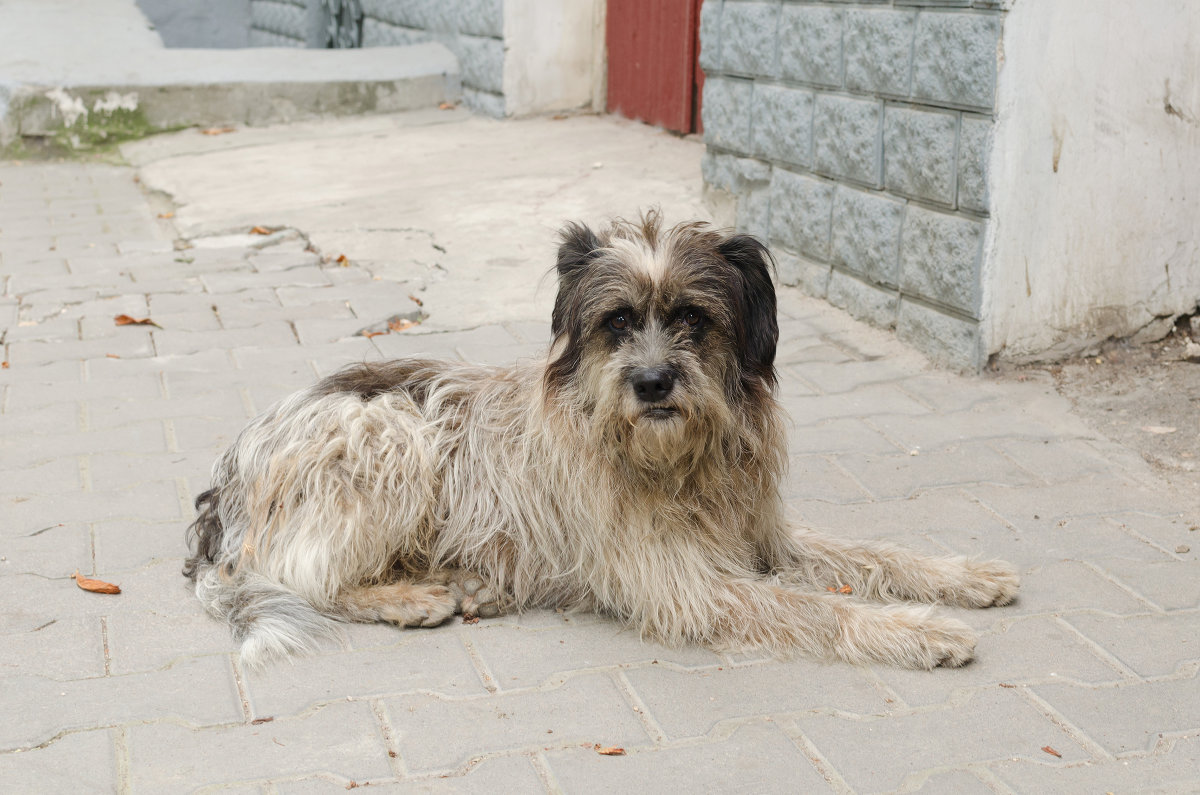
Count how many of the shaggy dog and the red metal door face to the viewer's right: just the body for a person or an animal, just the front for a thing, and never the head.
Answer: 1

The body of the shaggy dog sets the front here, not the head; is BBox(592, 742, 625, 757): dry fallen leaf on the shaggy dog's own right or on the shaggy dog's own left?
on the shaggy dog's own right

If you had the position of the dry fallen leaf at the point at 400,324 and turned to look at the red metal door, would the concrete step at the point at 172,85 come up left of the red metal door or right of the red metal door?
left

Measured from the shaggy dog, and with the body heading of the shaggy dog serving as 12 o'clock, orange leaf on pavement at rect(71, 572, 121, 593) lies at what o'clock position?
The orange leaf on pavement is roughly at 6 o'clock from the shaggy dog.

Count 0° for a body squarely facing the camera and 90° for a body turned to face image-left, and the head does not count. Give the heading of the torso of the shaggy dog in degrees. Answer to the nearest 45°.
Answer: approximately 270°

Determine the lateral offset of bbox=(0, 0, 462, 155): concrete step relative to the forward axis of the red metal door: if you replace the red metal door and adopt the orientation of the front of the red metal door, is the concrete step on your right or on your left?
on your right

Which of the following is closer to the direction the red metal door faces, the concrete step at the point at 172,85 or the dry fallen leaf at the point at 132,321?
the dry fallen leaf

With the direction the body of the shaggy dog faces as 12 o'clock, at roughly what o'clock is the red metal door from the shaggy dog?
The red metal door is roughly at 9 o'clock from the shaggy dog.

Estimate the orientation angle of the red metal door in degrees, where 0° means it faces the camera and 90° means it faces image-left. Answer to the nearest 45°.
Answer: approximately 45°
